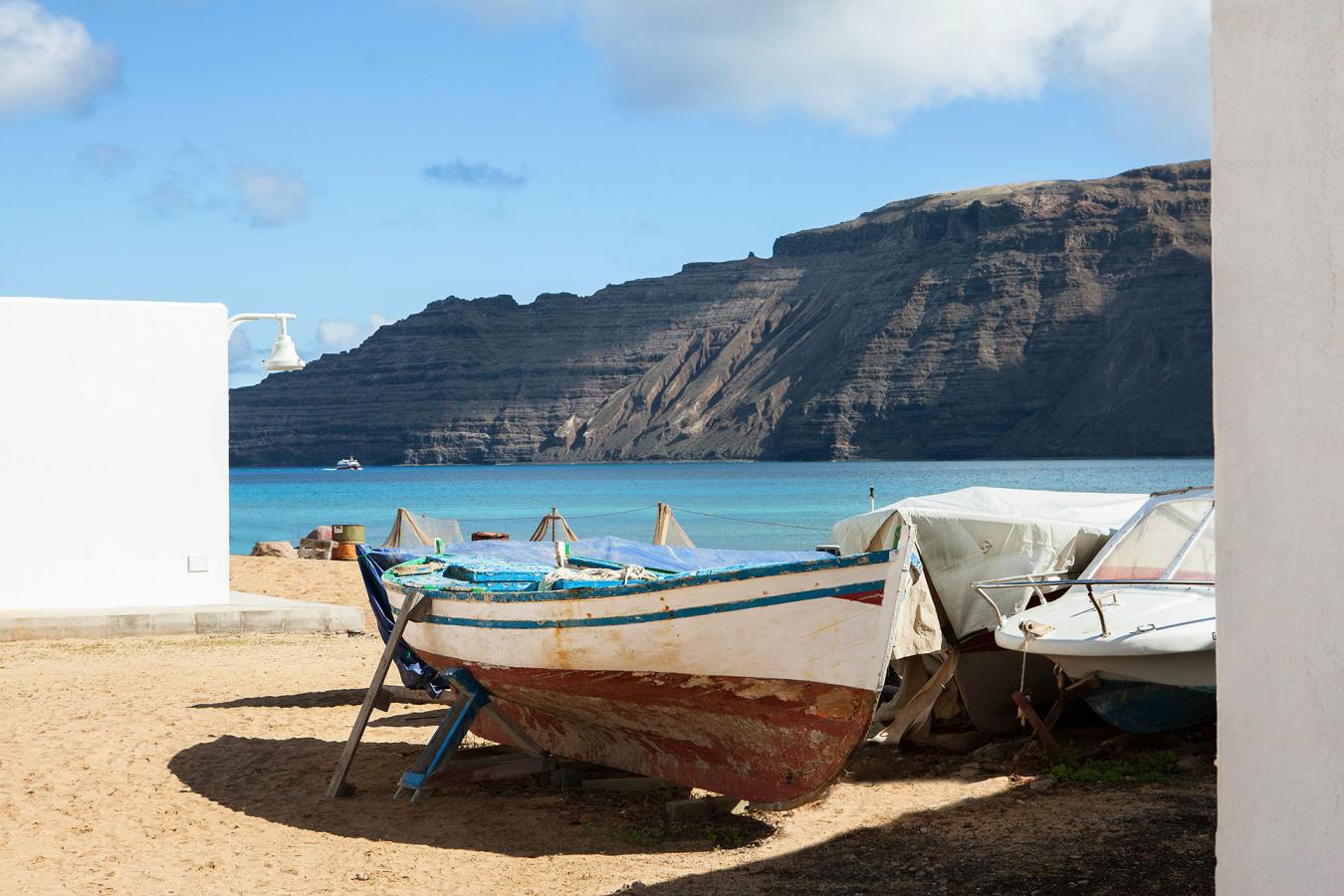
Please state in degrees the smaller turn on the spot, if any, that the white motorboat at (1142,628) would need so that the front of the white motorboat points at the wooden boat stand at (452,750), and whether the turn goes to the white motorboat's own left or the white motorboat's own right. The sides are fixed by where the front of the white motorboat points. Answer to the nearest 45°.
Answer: approximately 45° to the white motorboat's own right

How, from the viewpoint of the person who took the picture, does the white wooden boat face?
facing the viewer and to the right of the viewer

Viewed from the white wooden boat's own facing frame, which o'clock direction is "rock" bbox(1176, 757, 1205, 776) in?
The rock is roughly at 10 o'clock from the white wooden boat.

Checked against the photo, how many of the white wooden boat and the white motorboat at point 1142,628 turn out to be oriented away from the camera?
0

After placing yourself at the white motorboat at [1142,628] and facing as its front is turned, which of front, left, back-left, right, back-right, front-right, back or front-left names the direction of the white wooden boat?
front

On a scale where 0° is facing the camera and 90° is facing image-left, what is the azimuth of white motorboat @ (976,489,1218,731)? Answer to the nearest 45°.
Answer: approximately 45°

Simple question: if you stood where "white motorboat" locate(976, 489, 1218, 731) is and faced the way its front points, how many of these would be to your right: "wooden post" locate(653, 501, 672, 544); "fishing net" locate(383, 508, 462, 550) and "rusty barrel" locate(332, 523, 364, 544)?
3

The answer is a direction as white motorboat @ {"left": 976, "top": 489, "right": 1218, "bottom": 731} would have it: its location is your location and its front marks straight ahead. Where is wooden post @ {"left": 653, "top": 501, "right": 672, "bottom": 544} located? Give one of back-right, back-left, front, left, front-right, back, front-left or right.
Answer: right

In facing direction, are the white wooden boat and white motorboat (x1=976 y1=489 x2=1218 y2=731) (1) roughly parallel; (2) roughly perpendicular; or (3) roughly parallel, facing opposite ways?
roughly perpendicular

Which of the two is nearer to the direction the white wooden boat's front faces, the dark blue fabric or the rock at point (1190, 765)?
the rock

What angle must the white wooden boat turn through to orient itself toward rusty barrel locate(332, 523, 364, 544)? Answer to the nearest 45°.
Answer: approximately 135° to its left

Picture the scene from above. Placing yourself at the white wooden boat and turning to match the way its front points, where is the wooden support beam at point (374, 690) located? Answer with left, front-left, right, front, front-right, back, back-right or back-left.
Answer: back

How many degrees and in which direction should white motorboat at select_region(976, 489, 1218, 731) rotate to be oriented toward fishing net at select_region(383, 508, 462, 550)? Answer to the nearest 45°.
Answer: approximately 90° to its right
